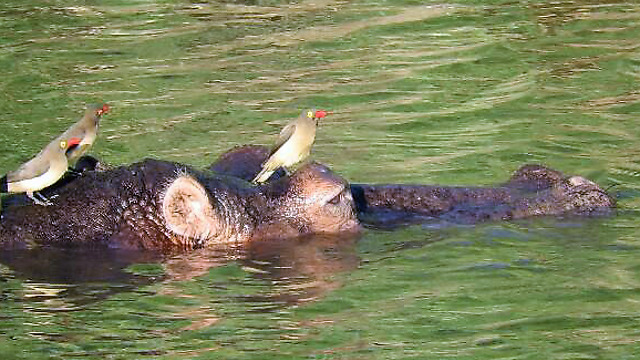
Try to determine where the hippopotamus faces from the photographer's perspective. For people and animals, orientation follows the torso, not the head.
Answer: facing to the right of the viewer

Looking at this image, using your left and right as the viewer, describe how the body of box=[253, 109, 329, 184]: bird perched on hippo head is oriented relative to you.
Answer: facing to the right of the viewer

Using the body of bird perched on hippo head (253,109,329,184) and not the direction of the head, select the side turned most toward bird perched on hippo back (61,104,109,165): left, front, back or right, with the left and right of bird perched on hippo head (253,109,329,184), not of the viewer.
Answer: back

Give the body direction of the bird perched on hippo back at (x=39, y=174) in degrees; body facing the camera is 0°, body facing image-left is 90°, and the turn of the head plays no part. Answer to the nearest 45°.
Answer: approximately 270°

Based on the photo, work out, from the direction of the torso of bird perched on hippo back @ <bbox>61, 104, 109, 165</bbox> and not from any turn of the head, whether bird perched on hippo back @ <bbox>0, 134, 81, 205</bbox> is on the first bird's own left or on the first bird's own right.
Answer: on the first bird's own right

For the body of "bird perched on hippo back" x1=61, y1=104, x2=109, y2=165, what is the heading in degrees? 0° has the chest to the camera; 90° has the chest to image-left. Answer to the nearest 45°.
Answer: approximately 270°
